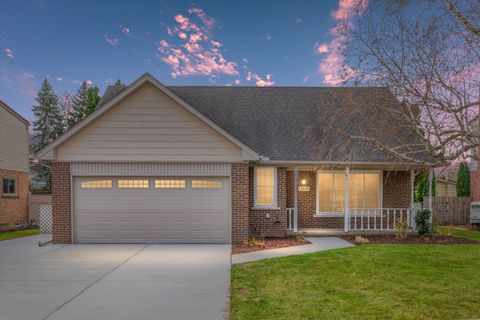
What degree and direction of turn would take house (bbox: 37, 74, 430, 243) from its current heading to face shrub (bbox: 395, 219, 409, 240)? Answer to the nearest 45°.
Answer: approximately 90° to its left

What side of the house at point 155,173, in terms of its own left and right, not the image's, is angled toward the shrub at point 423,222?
left

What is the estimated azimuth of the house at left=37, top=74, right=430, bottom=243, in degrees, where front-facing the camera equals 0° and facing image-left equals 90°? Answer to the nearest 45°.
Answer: approximately 0°

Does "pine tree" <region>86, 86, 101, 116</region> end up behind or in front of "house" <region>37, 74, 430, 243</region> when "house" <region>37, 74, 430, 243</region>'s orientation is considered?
behind
